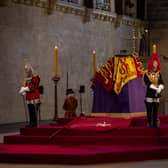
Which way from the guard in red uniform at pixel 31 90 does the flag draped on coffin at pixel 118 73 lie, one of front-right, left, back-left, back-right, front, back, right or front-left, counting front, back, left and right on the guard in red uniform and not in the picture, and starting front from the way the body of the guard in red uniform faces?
back-left

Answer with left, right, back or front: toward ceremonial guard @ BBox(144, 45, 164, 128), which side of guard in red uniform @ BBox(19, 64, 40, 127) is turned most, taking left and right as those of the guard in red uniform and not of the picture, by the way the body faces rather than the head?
left

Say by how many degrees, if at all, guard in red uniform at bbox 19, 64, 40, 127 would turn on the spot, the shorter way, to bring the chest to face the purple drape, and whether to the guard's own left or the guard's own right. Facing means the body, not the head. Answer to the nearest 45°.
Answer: approximately 135° to the guard's own left
